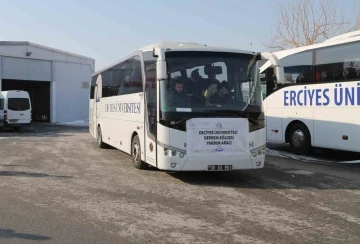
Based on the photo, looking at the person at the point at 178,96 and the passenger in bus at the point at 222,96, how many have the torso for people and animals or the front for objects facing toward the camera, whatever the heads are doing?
2

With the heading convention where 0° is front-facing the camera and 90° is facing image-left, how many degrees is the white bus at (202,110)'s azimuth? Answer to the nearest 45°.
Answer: approximately 315°

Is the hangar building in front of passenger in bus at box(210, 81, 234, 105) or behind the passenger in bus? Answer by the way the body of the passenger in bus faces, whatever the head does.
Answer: behind

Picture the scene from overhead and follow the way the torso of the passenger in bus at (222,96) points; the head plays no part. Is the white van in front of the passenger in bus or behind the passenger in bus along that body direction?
behind

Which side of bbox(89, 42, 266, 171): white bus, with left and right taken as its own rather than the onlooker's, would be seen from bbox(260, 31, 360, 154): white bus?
left

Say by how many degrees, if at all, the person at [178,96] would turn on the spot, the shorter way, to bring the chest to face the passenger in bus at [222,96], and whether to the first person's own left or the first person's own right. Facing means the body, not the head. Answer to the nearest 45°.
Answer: approximately 90° to the first person's own left

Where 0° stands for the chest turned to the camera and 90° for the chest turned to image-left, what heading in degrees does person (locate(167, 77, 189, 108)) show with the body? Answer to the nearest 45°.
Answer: approximately 0°

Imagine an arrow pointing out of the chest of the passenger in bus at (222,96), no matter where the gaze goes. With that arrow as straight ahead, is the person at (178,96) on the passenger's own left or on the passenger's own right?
on the passenger's own right
